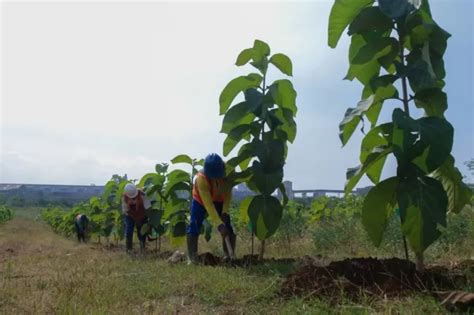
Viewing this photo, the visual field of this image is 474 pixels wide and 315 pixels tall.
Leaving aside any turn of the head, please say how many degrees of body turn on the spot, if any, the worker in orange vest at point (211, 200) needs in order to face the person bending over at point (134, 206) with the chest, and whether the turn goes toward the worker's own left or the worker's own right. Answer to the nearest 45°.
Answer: approximately 180°

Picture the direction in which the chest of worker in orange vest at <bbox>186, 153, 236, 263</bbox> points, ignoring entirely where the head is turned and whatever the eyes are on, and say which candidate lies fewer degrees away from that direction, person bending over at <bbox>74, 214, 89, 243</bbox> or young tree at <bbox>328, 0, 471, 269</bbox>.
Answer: the young tree

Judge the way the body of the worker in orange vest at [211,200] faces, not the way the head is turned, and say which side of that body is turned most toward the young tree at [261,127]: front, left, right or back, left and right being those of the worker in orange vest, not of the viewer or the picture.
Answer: front

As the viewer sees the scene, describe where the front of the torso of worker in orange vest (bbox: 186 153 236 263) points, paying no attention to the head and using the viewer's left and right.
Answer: facing the viewer and to the right of the viewer

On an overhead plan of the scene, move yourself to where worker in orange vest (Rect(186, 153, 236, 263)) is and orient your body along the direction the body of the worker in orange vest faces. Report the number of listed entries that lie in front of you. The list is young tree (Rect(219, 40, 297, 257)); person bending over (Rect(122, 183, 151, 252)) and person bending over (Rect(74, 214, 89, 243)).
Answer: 1

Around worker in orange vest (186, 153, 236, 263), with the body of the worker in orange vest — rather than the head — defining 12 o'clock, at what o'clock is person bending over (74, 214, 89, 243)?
The person bending over is roughly at 7 o'clock from the worker in orange vest.
